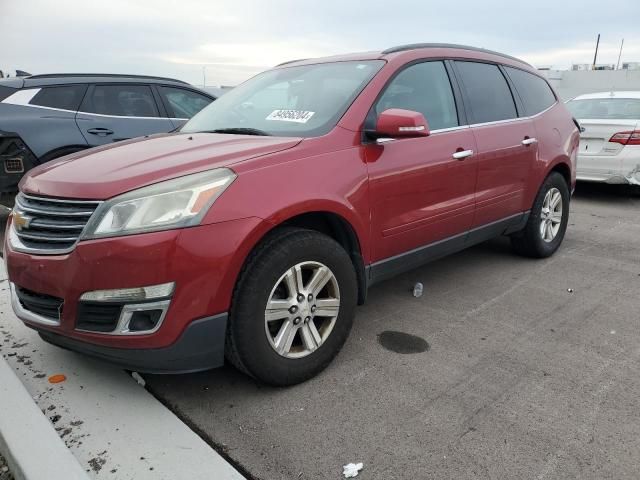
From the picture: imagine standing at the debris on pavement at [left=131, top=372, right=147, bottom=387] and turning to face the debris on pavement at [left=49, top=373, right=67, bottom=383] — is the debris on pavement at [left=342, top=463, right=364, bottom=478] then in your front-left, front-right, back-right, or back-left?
back-left

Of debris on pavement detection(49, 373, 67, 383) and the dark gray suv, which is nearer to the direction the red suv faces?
the debris on pavement

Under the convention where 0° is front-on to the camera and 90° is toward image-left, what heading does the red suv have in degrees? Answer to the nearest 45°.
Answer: approximately 45°

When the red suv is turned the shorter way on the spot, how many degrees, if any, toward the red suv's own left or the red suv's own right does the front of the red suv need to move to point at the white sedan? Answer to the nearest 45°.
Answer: approximately 180°

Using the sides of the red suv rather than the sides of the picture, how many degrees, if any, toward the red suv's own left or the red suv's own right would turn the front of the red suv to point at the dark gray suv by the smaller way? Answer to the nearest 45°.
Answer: approximately 90° to the red suv's own right
